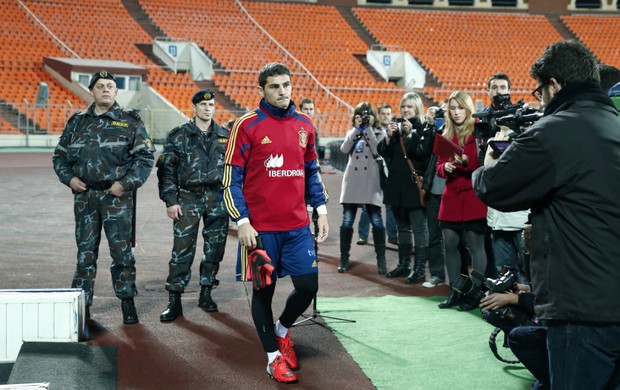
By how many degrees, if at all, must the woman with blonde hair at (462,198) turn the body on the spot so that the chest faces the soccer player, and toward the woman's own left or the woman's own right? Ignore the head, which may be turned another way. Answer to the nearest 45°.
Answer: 0° — they already face them

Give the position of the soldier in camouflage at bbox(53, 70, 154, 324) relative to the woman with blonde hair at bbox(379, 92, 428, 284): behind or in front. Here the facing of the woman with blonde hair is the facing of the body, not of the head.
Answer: in front

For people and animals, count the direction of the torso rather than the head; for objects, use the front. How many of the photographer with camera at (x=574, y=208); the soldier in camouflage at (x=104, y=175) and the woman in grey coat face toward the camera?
2

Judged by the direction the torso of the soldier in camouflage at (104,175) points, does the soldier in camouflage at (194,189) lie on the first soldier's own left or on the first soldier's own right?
on the first soldier's own left

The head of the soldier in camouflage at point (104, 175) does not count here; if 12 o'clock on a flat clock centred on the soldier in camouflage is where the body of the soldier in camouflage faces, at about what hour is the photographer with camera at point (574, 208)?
The photographer with camera is roughly at 11 o'clock from the soldier in camouflage.

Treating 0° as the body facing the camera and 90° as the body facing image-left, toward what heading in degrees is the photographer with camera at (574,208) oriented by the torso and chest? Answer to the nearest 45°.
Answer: approximately 135°

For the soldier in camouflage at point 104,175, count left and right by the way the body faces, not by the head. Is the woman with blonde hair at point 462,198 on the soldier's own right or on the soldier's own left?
on the soldier's own left

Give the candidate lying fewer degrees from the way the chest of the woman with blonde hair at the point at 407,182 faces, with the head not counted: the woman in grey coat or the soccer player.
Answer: the soccer player

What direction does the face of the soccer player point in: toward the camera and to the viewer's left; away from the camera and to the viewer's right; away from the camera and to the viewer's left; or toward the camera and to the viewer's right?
toward the camera and to the viewer's right
